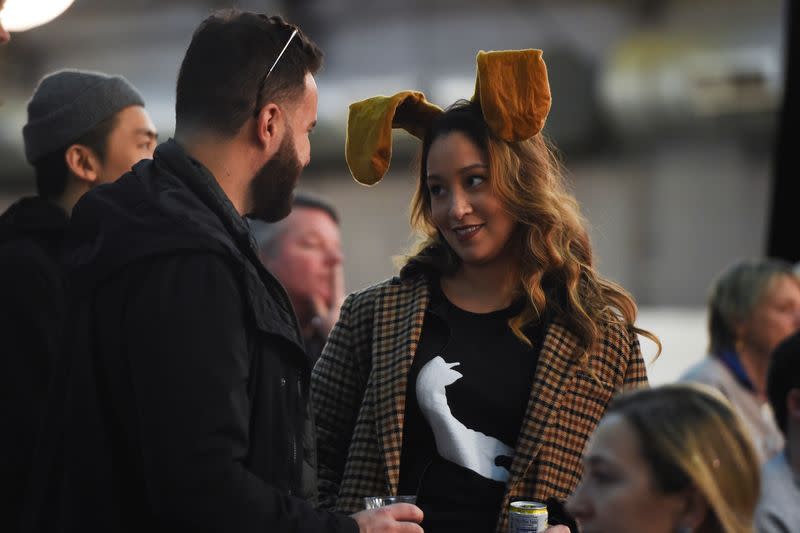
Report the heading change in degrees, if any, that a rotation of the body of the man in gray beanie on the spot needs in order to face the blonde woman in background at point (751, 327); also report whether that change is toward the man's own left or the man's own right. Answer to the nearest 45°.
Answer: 0° — they already face them

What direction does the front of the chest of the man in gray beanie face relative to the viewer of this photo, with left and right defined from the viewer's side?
facing to the right of the viewer

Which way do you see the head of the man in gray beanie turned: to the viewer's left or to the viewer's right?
to the viewer's right

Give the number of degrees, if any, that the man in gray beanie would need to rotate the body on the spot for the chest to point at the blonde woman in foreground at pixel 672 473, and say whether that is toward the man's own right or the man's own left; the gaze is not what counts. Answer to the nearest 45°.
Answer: approximately 45° to the man's own right

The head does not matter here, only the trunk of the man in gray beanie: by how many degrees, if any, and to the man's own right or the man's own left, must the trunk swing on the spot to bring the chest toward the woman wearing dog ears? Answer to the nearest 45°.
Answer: approximately 45° to the man's own right

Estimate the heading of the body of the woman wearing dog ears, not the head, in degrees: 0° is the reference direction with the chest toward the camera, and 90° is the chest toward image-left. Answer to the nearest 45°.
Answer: approximately 0°

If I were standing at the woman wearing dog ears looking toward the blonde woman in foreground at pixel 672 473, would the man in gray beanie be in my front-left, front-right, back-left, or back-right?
back-right
